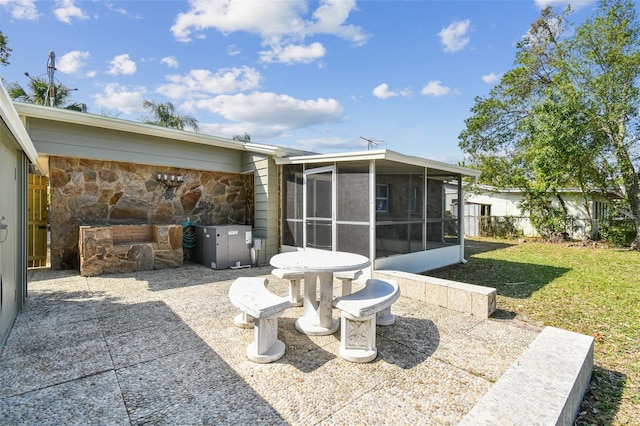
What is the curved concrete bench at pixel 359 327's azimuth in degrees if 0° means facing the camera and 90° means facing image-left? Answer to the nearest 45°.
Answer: approximately 135°

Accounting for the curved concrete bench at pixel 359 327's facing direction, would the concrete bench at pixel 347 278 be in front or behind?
in front

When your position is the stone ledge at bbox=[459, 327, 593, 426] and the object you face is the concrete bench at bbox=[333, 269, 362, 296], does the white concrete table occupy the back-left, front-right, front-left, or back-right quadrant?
front-left

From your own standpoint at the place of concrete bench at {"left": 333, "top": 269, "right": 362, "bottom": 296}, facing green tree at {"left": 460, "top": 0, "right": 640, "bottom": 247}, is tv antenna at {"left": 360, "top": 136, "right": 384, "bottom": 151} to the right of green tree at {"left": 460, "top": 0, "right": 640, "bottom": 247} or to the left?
left

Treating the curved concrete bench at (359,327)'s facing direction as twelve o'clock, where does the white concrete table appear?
The white concrete table is roughly at 12 o'clock from the curved concrete bench.

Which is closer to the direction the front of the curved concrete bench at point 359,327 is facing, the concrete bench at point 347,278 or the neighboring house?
the concrete bench

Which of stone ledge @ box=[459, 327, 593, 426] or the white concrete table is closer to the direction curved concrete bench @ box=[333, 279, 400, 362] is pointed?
the white concrete table

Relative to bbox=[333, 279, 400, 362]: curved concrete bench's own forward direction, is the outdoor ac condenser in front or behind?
in front

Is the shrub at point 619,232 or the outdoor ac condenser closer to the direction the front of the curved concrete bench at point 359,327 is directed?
the outdoor ac condenser

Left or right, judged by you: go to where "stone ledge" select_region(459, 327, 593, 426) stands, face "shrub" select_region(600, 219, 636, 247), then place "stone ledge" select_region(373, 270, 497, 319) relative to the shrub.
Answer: left

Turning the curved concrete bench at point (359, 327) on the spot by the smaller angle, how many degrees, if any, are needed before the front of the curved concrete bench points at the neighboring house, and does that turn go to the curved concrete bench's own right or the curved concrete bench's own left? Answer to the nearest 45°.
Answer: approximately 90° to the curved concrete bench's own right

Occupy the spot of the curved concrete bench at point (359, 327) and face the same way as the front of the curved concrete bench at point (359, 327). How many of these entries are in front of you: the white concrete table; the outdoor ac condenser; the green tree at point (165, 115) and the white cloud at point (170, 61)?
4

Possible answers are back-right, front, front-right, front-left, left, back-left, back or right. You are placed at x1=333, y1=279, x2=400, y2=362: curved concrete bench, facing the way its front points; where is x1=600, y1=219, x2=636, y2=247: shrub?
right

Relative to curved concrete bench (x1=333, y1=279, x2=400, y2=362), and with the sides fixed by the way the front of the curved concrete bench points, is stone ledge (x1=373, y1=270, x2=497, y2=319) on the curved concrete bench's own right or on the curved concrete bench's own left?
on the curved concrete bench's own right

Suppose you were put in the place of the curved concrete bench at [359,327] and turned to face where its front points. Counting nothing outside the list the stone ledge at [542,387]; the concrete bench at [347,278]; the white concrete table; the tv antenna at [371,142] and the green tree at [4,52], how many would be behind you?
1

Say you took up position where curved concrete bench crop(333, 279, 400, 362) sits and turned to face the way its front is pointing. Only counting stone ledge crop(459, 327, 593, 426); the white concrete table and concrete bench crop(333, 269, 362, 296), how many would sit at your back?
1

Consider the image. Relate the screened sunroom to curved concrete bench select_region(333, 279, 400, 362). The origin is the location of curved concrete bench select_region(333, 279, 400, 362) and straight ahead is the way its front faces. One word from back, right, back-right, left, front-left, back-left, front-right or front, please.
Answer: front-right

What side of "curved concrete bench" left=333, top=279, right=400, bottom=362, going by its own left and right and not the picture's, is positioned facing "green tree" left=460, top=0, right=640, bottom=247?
right
